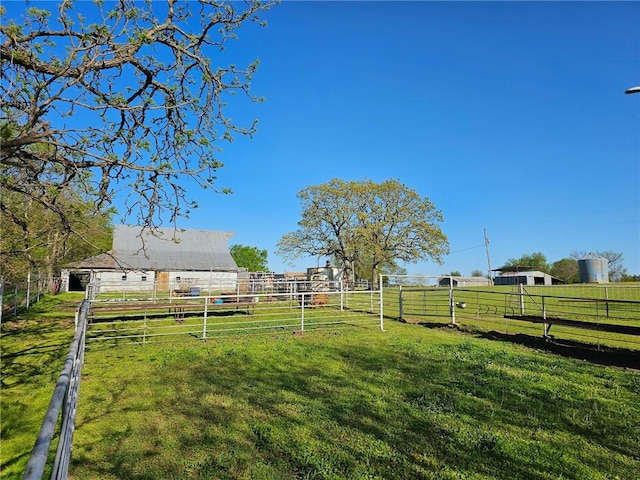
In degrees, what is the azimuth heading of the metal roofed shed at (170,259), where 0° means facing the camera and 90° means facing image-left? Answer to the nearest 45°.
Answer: approximately 0°

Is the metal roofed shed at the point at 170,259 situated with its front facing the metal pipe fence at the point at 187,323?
yes

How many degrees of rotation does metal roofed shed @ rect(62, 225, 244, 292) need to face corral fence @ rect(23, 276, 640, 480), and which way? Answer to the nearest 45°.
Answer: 0° — it already faces it
